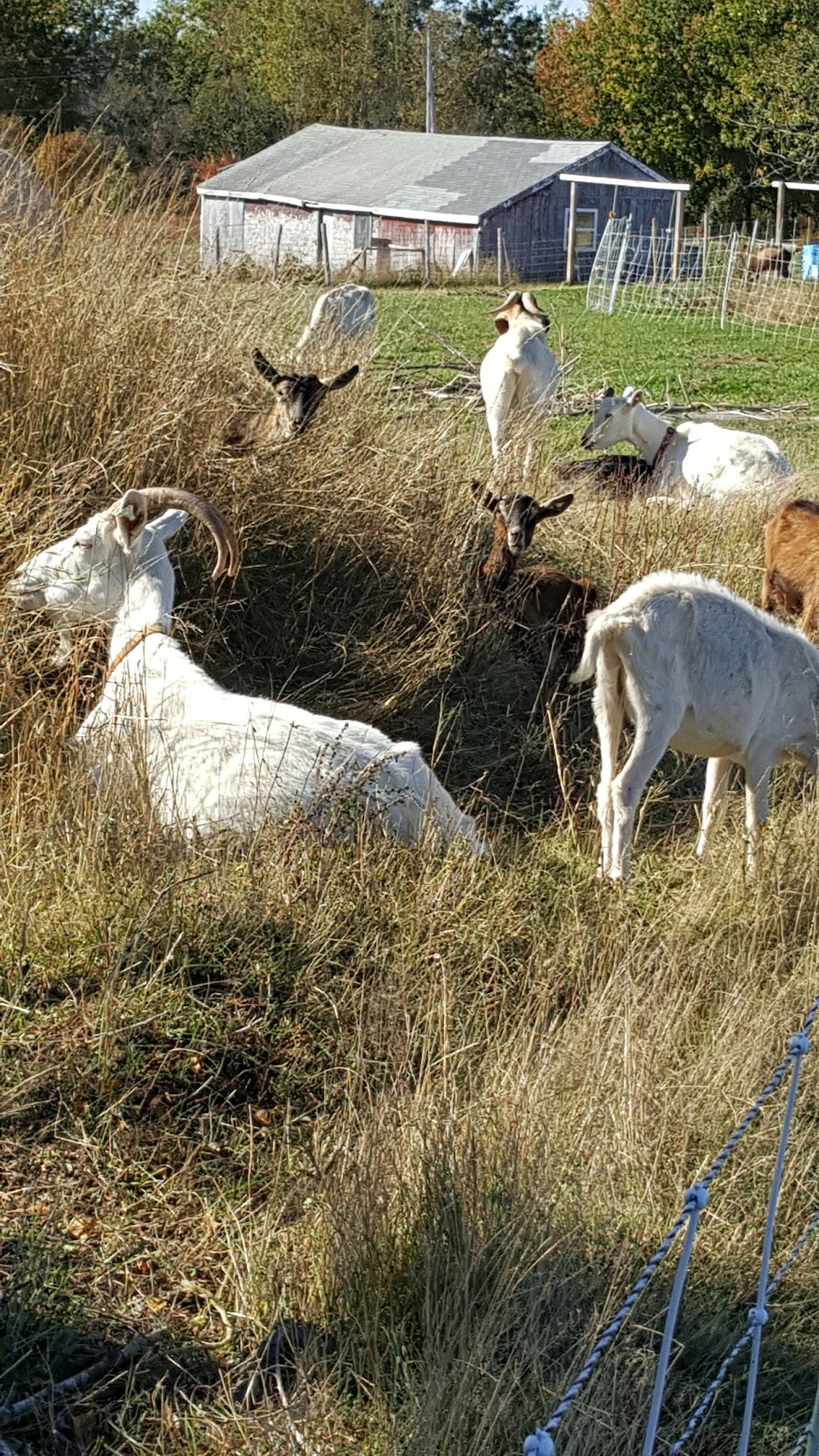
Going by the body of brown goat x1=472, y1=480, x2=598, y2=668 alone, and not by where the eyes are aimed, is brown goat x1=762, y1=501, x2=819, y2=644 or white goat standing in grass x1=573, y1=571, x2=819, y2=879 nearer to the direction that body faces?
the white goat standing in grass

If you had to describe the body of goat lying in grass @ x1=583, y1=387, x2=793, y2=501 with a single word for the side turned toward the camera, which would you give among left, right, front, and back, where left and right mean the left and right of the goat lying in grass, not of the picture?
left

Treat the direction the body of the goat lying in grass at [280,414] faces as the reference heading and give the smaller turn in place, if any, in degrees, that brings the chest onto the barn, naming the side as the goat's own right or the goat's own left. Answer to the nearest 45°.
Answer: approximately 135° to the goat's own left

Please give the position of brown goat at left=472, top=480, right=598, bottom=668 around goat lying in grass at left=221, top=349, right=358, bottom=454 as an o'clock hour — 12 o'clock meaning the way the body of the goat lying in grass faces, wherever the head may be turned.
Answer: The brown goat is roughly at 1 o'clock from the goat lying in grass.

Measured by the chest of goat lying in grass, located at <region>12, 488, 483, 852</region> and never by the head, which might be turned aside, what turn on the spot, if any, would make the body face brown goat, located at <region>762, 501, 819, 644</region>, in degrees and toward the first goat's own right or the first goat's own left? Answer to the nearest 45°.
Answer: approximately 135° to the first goat's own right

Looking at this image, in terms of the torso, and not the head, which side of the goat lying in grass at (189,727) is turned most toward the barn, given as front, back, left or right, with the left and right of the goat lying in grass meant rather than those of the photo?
right

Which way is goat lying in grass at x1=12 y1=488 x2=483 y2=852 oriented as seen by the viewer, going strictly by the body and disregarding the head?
to the viewer's left
